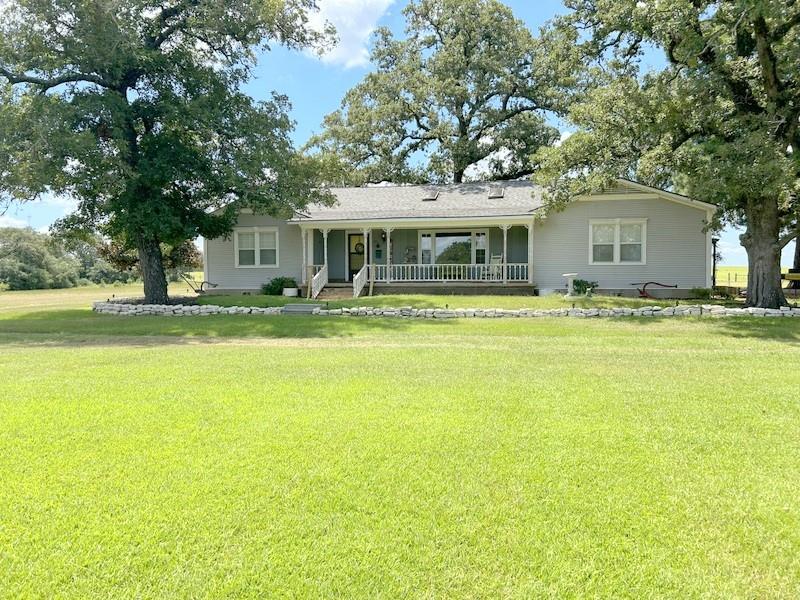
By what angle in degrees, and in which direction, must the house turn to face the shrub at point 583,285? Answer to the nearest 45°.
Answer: approximately 90° to its left

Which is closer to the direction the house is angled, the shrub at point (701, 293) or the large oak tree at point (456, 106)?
the shrub

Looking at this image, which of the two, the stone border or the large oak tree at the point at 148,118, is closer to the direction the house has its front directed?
the stone border

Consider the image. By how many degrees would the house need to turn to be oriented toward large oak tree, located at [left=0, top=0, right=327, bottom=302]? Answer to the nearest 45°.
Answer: approximately 45° to its right

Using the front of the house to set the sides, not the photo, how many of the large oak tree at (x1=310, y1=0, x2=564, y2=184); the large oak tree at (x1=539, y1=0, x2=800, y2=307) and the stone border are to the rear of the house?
1

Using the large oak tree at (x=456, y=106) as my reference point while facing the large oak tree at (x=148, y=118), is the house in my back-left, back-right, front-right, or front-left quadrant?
front-left

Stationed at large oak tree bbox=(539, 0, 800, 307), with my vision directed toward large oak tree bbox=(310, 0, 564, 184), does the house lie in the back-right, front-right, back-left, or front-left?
front-left

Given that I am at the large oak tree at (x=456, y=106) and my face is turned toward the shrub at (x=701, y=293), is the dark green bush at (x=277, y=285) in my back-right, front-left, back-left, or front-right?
front-right

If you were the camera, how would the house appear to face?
facing the viewer

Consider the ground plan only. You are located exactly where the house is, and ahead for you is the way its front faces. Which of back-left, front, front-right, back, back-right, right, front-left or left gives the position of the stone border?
front

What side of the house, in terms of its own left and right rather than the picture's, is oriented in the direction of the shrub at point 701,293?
left

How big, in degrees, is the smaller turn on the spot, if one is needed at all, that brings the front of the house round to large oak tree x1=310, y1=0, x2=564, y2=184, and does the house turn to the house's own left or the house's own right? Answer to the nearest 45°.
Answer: approximately 180°

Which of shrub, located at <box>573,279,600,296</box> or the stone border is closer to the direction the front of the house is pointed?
the stone border
